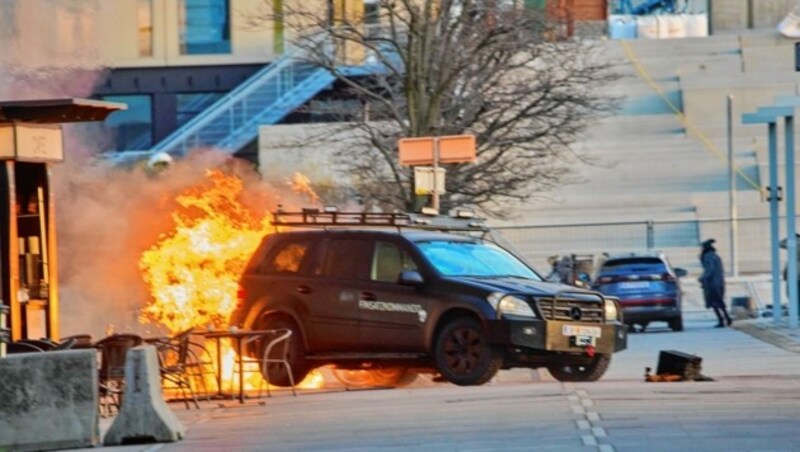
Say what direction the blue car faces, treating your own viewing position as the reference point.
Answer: facing away from the viewer

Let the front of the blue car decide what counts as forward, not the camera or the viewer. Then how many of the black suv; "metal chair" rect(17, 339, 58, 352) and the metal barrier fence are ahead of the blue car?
1

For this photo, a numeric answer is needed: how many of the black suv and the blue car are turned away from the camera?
1

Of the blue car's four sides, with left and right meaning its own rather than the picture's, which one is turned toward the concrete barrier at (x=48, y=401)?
back

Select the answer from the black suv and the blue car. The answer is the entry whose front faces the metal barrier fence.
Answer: the blue car

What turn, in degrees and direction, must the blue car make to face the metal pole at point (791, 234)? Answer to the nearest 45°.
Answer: approximately 135° to its right

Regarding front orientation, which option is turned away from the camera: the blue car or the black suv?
the blue car

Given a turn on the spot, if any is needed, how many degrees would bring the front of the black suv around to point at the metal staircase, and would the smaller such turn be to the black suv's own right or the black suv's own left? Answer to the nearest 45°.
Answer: approximately 135° to the black suv's own left
